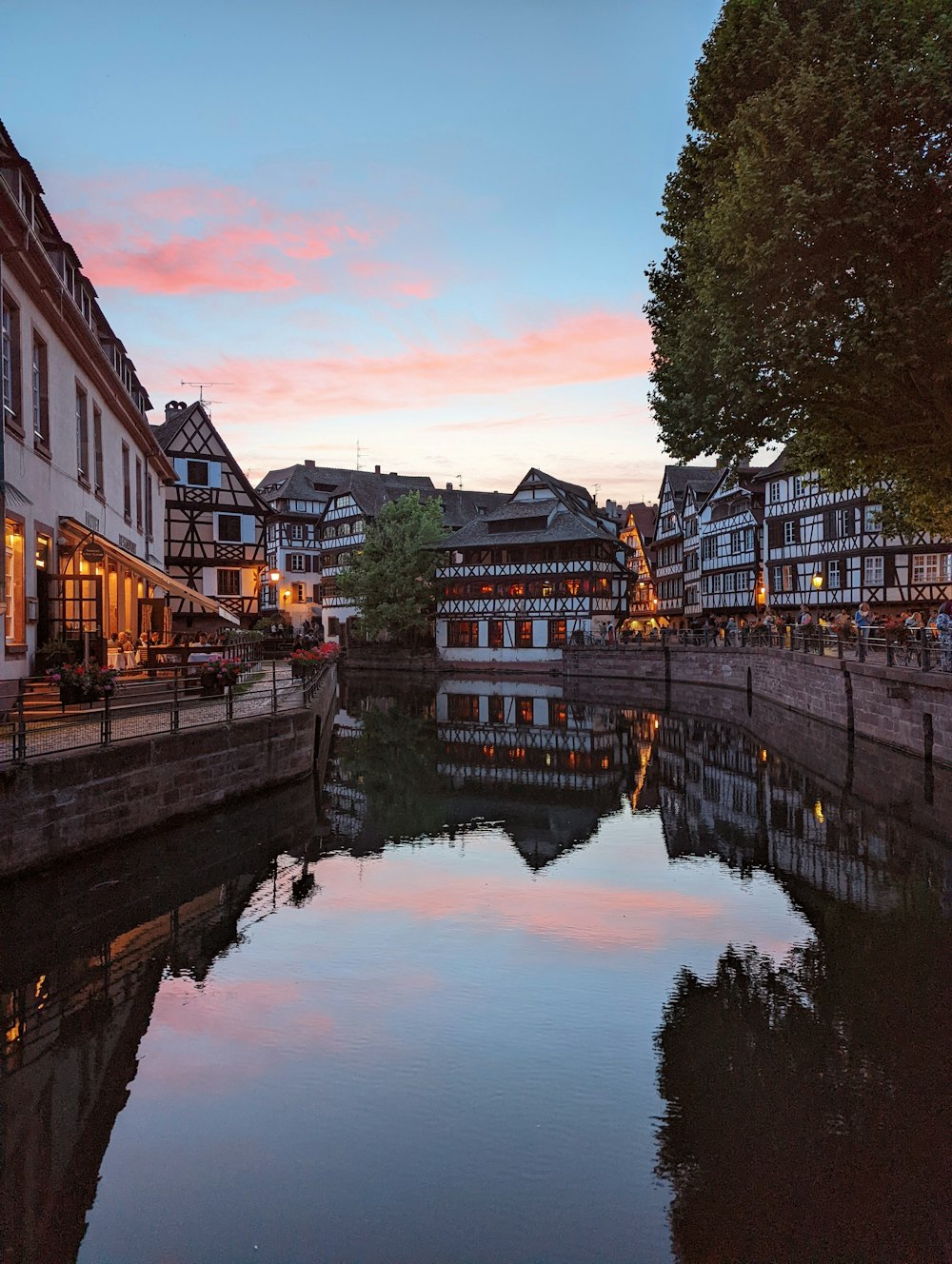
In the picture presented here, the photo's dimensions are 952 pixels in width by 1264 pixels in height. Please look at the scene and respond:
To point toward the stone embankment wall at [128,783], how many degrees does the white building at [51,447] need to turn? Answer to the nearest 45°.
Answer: approximately 90° to its right

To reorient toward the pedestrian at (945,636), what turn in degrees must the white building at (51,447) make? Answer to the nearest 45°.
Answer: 0° — it already faces them

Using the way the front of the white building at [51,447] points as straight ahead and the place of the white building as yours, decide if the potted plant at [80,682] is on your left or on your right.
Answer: on your right

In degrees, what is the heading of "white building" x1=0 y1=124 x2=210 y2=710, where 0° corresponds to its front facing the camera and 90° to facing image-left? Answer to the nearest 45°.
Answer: approximately 270°
